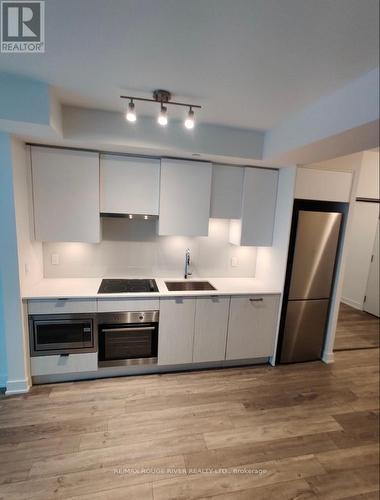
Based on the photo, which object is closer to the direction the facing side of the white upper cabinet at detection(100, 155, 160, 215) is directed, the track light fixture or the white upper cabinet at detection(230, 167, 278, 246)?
the track light fixture

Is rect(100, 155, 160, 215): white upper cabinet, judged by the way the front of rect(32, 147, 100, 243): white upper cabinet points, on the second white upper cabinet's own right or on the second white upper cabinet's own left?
on the second white upper cabinet's own left

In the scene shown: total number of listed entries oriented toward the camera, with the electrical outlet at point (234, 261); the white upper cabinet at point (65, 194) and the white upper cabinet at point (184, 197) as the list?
3

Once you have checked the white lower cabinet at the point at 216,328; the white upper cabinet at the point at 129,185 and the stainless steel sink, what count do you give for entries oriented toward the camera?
3

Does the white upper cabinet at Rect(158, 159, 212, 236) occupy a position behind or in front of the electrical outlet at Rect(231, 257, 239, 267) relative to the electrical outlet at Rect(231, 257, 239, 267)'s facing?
in front

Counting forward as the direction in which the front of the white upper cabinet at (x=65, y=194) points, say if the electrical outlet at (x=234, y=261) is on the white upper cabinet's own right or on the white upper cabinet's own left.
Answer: on the white upper cabinet's own left

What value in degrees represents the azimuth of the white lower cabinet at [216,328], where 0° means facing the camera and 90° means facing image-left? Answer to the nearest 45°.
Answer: approximately 0°

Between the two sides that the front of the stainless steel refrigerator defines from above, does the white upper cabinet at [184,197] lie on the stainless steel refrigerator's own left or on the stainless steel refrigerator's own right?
on the stainless steel refrigerator's own right

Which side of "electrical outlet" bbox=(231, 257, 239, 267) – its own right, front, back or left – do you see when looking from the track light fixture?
front

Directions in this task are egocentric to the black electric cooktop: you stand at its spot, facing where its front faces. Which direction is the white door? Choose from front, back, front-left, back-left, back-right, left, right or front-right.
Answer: left

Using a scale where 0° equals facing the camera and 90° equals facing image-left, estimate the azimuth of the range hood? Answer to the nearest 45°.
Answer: approximately 0°

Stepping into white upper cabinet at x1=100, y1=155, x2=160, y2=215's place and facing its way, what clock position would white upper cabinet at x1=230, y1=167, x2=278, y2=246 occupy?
white upper cabinet at x1=230, y1=167, x2=278, y2=246 is roughly at 9 o'clock from white upper cabinet at x1=100, y1=155, x2=160, y2=215.

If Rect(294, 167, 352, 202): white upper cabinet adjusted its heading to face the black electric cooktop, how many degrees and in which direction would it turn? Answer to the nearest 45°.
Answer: approximately 45° to its right
